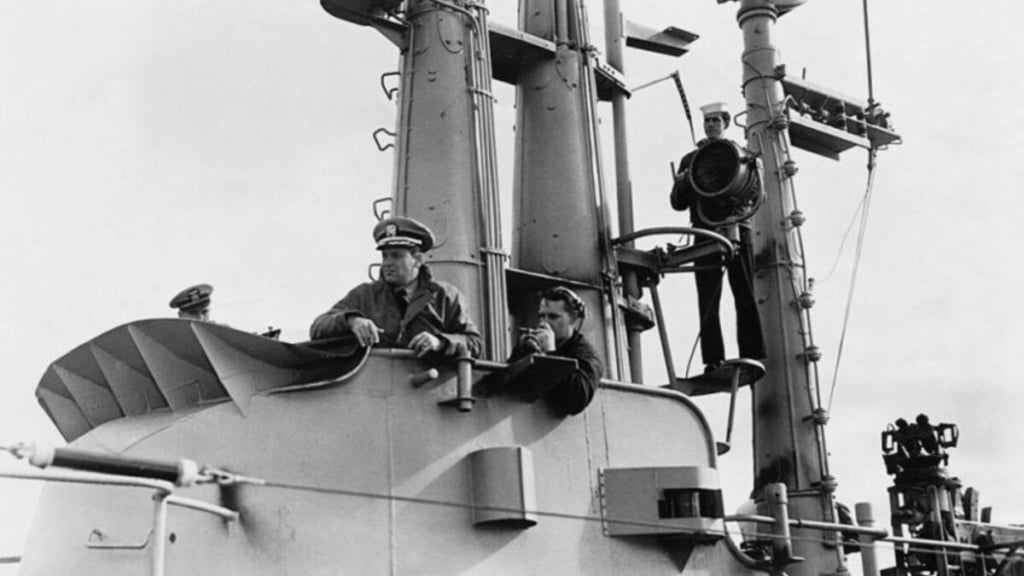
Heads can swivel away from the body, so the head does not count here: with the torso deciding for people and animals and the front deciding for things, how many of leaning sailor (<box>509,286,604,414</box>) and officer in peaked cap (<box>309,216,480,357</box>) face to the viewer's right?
0

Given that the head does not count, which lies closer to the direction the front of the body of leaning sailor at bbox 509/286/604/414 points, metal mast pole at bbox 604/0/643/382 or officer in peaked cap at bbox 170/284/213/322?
the officer in peaked cap

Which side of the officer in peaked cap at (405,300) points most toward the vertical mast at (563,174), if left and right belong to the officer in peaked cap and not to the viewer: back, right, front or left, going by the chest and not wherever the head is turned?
back

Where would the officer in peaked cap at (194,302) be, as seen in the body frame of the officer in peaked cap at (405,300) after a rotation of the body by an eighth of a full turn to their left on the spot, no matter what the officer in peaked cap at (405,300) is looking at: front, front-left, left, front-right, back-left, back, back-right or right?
back-right

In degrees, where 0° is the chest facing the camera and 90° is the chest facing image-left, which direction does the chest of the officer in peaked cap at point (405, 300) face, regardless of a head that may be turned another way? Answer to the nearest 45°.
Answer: approximately 45°

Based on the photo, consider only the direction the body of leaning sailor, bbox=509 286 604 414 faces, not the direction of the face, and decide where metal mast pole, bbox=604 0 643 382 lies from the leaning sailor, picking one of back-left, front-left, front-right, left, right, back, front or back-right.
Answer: back-right

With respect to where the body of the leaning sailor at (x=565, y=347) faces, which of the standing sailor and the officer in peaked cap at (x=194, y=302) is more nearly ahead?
the officer in peaked cap

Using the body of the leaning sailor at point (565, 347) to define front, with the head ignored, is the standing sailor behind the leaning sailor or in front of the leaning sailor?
behind

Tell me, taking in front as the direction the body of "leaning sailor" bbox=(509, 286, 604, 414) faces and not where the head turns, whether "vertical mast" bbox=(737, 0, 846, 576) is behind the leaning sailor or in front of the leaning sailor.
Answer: behind

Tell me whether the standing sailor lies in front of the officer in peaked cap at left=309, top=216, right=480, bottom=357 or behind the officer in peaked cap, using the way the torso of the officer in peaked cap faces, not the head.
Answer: behind

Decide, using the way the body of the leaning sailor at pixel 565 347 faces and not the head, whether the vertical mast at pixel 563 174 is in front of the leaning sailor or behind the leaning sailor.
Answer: behind

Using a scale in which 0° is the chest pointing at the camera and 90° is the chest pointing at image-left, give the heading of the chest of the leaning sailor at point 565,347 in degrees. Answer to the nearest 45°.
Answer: approximately 45°

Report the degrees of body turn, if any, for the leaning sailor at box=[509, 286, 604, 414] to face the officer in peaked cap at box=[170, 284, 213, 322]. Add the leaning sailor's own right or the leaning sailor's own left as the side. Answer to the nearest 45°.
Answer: approximately 45° to the leaning sailor's own right

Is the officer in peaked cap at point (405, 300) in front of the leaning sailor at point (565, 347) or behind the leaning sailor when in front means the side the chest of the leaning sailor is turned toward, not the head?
in front
